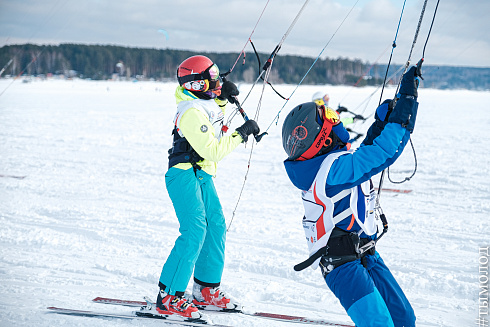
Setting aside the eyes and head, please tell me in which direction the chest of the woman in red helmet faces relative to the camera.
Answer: to the viewer's right

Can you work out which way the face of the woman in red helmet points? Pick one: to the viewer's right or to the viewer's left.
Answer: to the viewer's right
